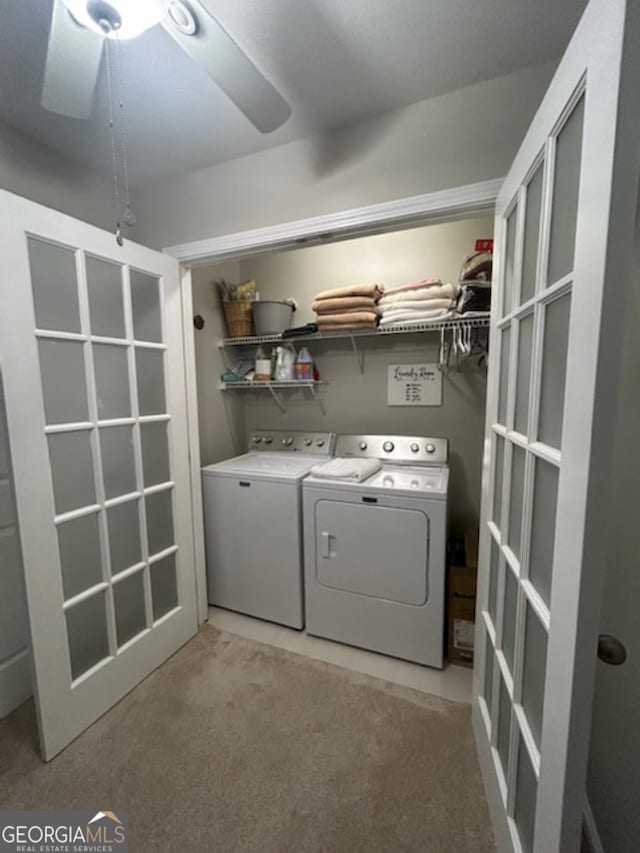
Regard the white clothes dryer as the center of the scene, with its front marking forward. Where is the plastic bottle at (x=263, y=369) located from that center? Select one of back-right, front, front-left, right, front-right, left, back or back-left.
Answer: right

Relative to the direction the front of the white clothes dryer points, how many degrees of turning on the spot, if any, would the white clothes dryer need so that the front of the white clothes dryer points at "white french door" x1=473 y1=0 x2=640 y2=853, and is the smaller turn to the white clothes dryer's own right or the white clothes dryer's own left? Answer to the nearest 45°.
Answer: approximately 45° to the white clothes dryer's own left

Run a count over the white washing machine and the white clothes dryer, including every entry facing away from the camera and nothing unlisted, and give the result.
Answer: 0

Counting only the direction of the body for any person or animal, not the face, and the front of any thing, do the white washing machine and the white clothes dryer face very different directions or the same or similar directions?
same or similar directions

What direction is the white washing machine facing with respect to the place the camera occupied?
facing the viewer and to the left of the viewer
